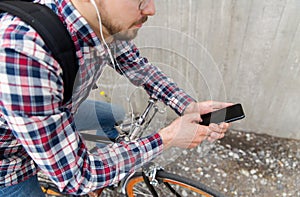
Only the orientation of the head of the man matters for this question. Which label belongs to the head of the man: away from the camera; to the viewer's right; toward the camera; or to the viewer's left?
to the viewer's right

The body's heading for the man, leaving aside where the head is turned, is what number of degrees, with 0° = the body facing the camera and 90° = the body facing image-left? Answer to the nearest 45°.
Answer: approximately 270°
